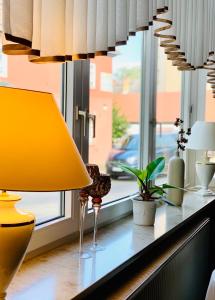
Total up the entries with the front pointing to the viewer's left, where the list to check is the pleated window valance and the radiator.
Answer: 0

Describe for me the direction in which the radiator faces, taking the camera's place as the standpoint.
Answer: facing the viewer and to the right of the viewer

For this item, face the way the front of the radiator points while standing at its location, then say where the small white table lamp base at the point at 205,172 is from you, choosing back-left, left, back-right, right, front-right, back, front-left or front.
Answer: back-left

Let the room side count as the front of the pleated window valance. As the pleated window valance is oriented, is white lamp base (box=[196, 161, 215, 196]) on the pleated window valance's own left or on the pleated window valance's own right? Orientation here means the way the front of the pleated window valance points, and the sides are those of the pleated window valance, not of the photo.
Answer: on the pleated window valance's own left

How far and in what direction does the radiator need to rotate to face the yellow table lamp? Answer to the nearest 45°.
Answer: approximately 45° to its right
